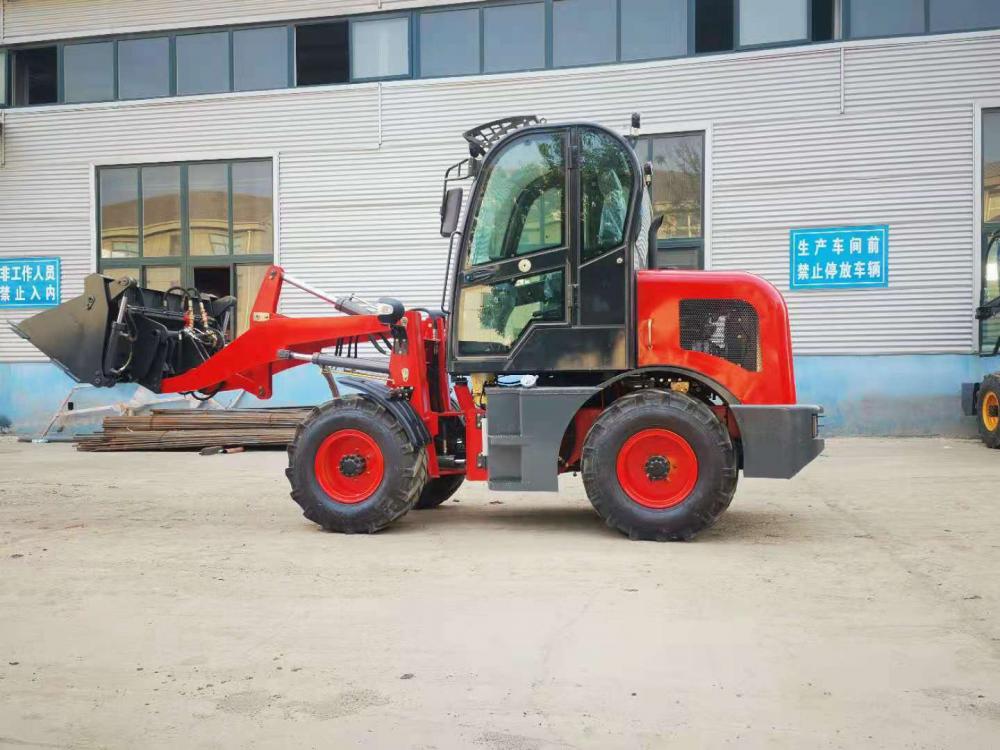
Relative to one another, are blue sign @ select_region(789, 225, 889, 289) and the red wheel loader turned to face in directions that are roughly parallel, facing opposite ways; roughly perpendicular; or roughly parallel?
roughly perpendicular

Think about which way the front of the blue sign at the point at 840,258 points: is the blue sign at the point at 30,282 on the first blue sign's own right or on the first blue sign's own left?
on the first blue sign's own right

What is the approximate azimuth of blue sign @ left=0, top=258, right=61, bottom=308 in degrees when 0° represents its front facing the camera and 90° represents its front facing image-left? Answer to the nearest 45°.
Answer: approximately 0°

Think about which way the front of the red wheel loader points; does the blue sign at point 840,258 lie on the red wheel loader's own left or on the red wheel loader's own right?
on the red wheel loader's own right

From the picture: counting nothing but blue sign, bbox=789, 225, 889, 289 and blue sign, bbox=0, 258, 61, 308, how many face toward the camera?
2

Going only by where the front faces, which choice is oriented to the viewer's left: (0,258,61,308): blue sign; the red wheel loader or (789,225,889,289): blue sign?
the red wheel loader

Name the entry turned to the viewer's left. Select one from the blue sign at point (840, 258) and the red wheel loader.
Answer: the red wheel loader

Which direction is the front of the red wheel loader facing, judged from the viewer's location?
facing to the left of the viewer

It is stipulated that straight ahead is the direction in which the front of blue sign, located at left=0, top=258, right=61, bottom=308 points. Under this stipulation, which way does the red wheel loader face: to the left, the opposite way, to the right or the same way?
to the right
